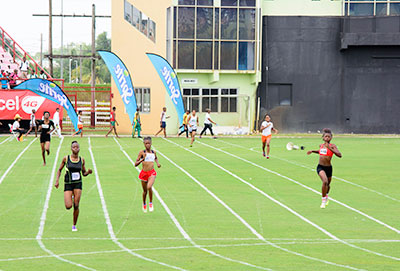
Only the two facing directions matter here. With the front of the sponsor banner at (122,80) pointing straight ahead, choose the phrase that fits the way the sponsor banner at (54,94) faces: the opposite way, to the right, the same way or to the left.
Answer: the same way

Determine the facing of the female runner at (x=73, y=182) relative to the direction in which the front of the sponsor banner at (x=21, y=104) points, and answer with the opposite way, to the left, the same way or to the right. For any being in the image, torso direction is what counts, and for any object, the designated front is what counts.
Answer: the same way

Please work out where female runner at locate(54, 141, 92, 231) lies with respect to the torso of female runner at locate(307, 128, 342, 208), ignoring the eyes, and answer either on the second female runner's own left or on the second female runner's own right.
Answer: on the second female runner's own right

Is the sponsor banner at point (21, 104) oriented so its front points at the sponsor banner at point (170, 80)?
no

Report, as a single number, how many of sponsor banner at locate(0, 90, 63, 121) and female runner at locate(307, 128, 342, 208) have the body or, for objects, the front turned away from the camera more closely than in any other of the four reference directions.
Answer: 0

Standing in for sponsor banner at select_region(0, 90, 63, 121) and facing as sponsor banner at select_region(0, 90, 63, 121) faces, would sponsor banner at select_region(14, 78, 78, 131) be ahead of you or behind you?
ahead

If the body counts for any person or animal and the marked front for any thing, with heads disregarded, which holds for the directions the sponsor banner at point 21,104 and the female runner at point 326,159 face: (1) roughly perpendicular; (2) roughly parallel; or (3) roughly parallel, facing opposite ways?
roughly parallel

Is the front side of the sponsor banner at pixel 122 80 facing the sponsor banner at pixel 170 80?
no

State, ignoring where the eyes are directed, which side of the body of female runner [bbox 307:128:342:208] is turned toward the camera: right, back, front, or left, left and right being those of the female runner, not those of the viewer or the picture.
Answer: front
